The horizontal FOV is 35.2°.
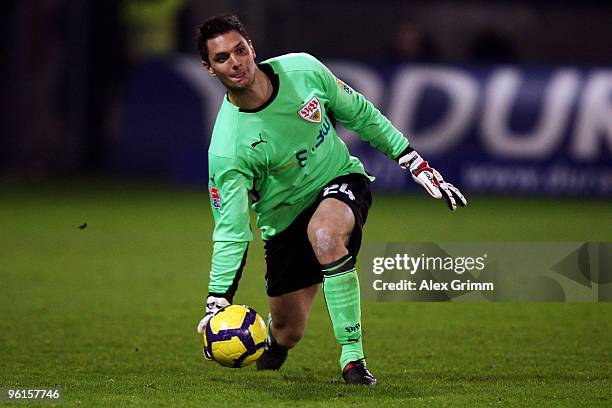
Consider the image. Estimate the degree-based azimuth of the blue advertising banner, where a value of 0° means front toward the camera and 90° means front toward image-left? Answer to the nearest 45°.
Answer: approximately 0°

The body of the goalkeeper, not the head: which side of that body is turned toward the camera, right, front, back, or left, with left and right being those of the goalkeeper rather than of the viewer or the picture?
front

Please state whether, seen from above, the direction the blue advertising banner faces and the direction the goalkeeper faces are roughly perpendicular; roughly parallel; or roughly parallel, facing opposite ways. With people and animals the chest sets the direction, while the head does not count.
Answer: roughly parallel

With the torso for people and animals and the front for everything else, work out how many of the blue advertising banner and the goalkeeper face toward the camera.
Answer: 2

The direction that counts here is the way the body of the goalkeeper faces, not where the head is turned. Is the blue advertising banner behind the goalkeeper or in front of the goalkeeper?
behind

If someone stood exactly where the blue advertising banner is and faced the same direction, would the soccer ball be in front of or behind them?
in front

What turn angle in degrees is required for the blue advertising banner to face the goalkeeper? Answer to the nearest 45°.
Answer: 0° — it already faces them
